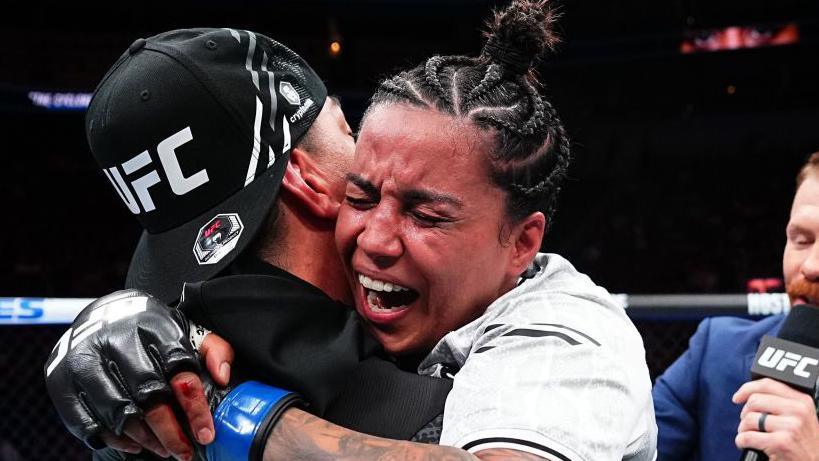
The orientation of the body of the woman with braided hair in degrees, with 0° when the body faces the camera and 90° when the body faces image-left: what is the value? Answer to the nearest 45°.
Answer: approximately 45°

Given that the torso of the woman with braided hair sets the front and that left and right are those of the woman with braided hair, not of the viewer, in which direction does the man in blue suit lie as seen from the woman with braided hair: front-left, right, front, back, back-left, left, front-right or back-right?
back

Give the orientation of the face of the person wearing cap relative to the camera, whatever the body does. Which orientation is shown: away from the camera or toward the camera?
away from the camera

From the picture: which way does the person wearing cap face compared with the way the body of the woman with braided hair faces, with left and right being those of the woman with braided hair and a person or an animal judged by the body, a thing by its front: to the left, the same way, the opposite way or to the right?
the opposite way

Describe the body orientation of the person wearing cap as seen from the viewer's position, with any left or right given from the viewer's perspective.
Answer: facing away from the viewer and to the right of the viewer
